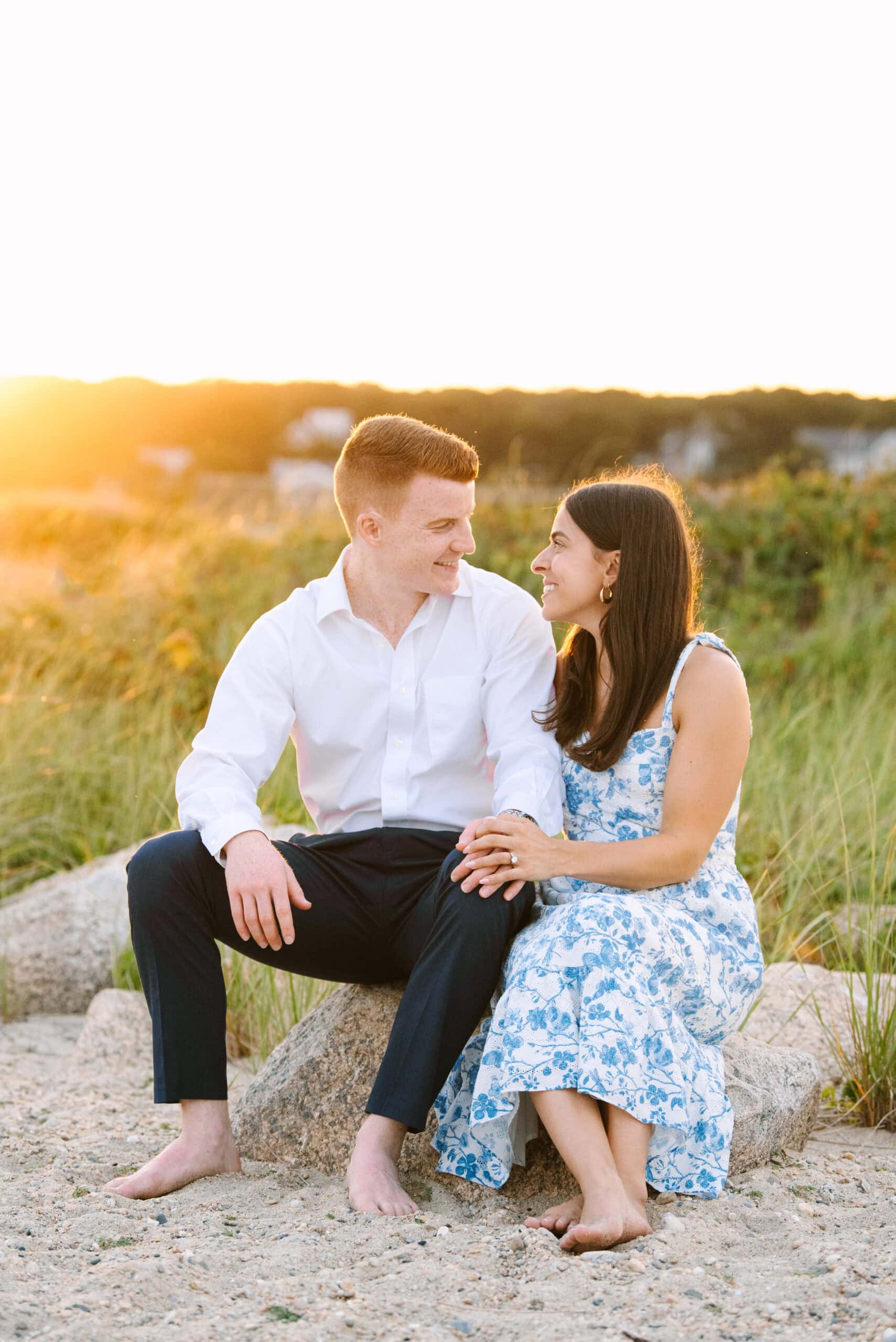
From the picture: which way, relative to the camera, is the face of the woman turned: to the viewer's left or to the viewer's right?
to the viewer's left

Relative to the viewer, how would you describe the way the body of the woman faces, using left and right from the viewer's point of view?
facing the viewer and to the left of the viewer

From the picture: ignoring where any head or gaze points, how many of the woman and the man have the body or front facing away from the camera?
0

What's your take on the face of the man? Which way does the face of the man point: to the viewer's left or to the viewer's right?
to the viewer's right

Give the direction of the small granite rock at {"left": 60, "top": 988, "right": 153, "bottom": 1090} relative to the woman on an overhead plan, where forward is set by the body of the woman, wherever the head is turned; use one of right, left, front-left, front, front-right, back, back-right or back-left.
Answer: right

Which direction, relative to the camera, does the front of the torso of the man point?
toward the camera

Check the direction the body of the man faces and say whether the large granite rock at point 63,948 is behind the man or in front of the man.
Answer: behind
